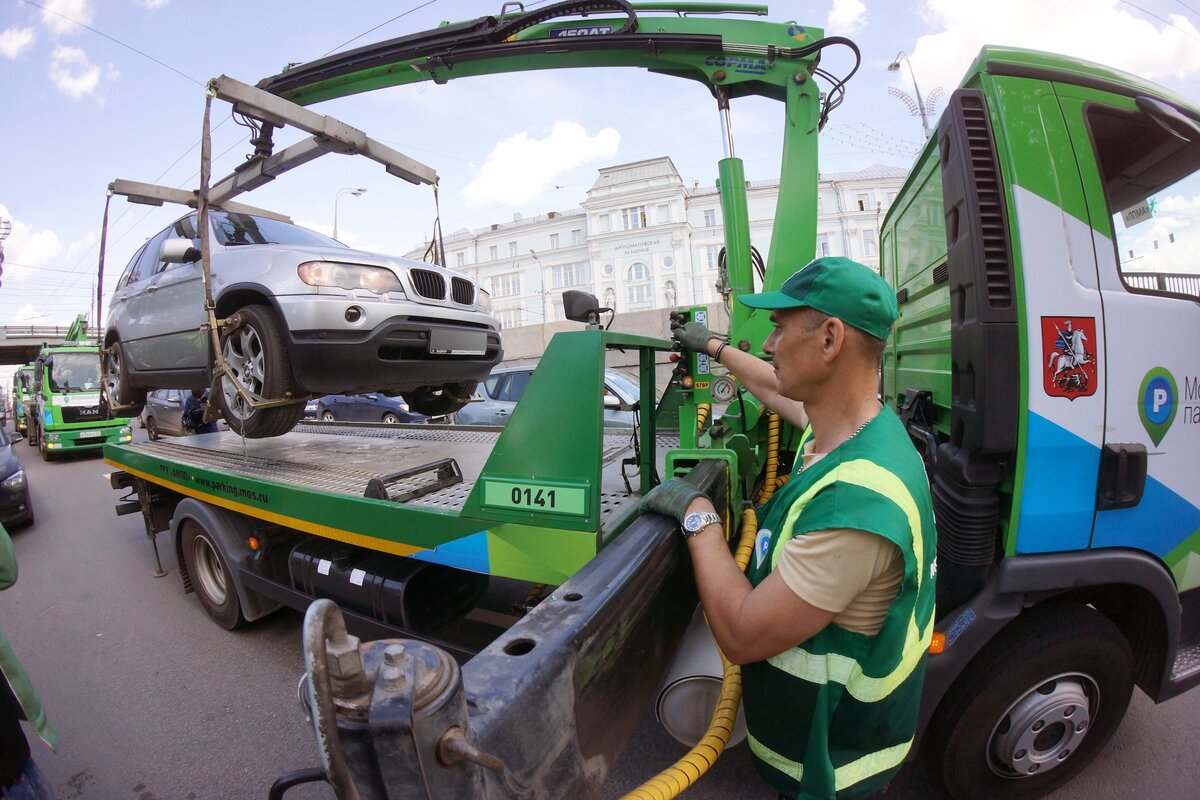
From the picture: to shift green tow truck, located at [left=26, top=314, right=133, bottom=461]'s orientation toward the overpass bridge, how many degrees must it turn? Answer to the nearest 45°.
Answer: approximately 135° to its left

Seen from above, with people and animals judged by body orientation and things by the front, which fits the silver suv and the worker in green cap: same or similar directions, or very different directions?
very different directions

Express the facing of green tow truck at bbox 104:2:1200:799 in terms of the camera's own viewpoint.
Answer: facing the viewer and to the right of the viewer

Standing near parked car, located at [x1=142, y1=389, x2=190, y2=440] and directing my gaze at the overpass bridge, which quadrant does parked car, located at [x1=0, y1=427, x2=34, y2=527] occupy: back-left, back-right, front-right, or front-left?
back-left

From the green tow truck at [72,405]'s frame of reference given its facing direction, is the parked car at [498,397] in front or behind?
in front

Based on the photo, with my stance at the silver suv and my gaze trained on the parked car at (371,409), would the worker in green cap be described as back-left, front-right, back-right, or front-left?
back-right

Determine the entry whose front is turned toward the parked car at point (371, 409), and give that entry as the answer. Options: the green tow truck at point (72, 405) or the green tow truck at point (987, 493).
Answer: the green tow truck at point (72, 405)

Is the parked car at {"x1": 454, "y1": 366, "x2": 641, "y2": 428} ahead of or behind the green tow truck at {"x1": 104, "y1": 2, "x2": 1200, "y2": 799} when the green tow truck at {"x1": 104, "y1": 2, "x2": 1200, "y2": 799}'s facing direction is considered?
behind

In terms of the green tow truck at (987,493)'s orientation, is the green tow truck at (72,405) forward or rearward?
rearward
